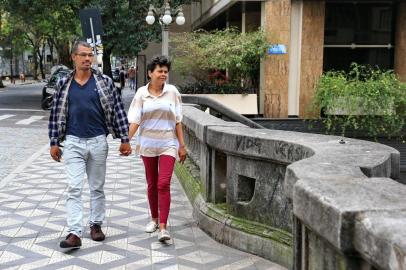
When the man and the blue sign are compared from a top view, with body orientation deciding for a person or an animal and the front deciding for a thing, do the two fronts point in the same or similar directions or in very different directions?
same or similar directions

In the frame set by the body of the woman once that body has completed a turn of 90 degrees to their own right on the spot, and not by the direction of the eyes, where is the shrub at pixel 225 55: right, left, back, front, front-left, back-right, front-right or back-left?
right

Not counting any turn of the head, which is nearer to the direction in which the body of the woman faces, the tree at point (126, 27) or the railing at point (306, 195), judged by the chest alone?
the railing

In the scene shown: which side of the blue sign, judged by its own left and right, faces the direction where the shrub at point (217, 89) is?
right

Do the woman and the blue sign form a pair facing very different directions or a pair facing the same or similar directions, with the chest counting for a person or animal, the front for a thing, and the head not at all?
same or similar directions

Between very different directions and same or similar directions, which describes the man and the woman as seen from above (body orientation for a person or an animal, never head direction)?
same or similar directions

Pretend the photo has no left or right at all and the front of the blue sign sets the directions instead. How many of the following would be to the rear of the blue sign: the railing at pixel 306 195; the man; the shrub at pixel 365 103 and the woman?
0

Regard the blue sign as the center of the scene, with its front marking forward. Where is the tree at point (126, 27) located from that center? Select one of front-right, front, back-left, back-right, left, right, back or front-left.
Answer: back-right

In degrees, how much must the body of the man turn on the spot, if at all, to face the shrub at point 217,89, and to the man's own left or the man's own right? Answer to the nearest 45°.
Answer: approximately 180°

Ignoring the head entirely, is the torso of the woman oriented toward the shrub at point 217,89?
no

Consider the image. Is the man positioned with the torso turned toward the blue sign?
no

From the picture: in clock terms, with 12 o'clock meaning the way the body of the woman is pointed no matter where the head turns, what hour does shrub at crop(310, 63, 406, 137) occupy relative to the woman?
The shrub is roughly at 7 o'clock from the woman.

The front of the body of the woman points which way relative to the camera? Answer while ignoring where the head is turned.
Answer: toward the camera

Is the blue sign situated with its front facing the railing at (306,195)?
yes

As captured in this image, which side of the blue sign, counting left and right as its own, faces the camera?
front

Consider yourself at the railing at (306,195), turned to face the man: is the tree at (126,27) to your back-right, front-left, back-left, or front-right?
front-right

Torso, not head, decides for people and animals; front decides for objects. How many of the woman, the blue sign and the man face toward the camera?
3
